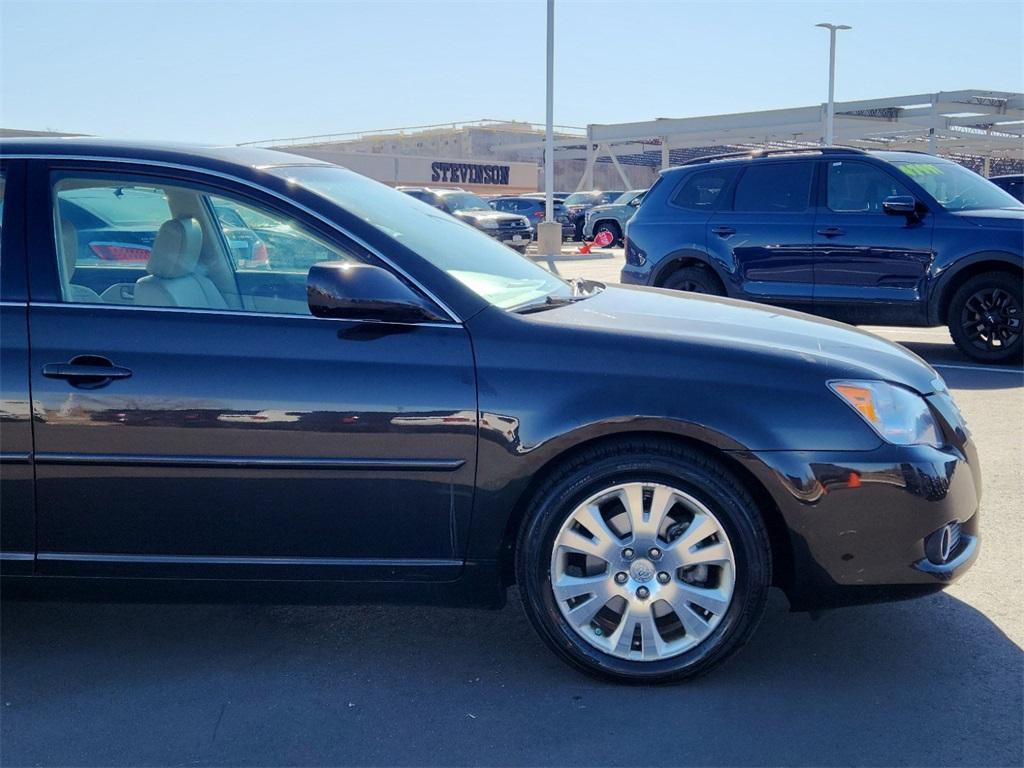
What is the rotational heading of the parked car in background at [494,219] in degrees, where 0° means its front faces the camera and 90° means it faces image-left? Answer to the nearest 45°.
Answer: approximately 315°

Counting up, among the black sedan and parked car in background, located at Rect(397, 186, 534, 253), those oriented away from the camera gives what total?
0

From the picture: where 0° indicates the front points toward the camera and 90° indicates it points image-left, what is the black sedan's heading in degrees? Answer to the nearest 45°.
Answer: approximately 270°

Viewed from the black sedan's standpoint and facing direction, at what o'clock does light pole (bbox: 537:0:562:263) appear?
The light pole is roughly at 9 o'clock from the black sedan.

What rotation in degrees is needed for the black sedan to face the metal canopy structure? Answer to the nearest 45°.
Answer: approximately 90° to its left

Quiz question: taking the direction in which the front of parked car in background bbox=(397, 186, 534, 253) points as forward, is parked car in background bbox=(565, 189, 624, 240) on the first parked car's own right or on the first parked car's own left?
on the first parked car's own left

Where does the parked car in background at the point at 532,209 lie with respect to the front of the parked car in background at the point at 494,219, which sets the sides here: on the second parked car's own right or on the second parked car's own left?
on the second parked car's own left

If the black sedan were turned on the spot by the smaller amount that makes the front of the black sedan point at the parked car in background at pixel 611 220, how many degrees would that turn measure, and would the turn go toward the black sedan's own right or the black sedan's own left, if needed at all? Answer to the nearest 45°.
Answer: approximately 90° to the black sedan's own left

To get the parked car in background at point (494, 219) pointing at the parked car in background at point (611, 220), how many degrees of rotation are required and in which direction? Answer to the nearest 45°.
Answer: approximately 90° to its left

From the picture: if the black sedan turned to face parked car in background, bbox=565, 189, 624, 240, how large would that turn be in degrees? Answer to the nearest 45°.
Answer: approximately 90° to its left

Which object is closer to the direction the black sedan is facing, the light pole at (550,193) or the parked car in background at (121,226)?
the light pole

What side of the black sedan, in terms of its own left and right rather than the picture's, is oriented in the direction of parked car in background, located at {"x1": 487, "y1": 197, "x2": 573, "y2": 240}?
left
